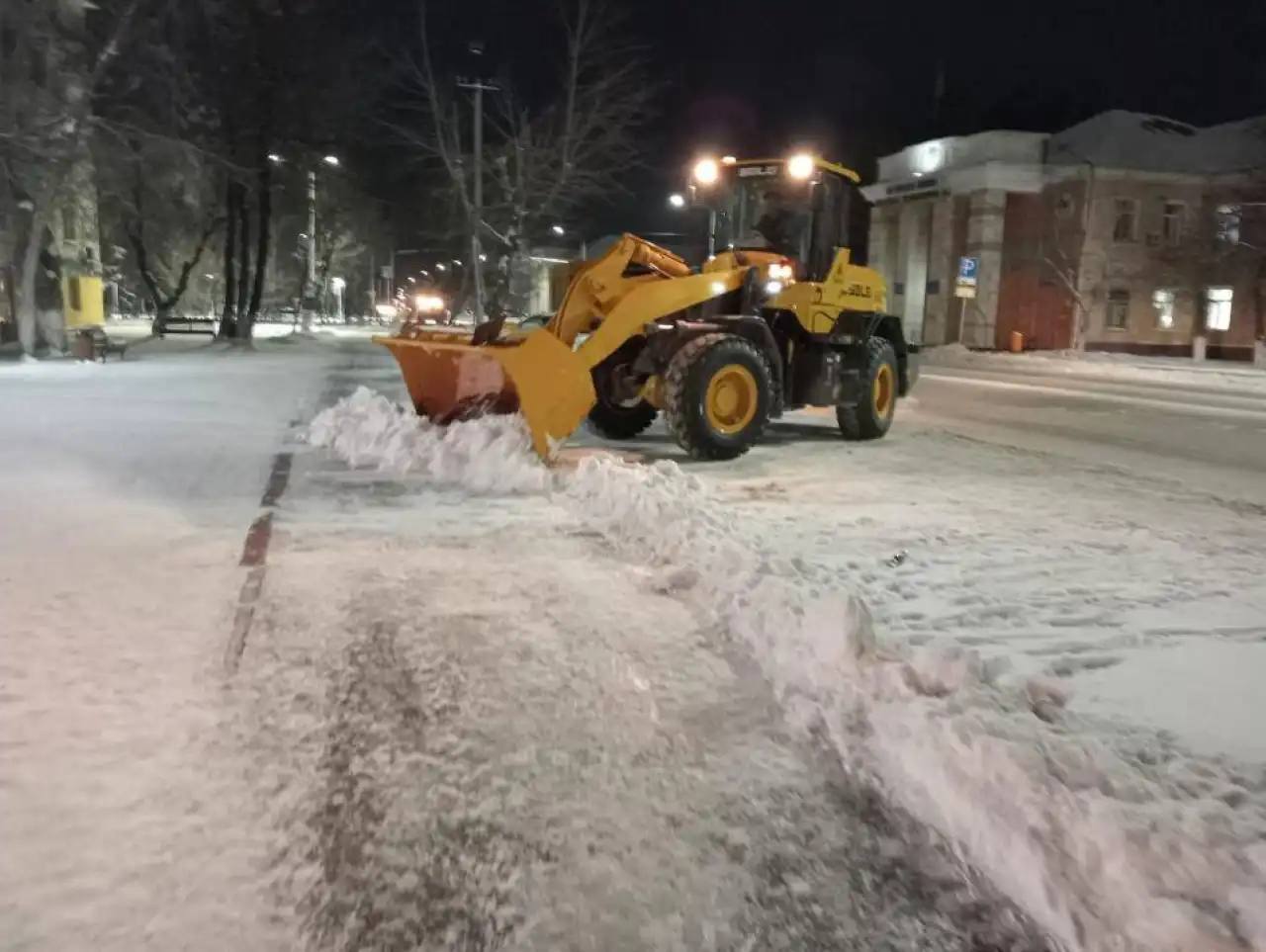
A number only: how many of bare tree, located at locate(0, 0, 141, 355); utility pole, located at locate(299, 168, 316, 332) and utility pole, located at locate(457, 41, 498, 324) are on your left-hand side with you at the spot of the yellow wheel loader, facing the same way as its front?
0

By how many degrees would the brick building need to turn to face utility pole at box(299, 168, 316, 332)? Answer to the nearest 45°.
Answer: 0° — it already faces it

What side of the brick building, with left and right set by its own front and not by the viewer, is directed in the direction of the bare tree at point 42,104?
front

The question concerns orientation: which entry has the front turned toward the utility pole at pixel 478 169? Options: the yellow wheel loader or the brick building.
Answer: the brick building

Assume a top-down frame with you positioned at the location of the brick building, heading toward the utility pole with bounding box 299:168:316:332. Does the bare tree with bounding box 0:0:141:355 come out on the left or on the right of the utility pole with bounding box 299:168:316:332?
left

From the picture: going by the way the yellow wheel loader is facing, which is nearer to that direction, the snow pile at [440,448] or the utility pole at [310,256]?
the snow pile

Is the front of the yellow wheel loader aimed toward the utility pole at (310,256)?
no

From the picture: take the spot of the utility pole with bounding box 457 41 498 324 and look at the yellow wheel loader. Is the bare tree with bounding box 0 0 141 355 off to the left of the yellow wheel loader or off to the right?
right

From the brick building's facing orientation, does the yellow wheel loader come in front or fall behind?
in front

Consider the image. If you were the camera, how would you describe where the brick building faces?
facing the viewer and to the left of the viewer

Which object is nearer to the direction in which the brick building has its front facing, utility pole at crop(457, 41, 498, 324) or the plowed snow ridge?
the utility pole

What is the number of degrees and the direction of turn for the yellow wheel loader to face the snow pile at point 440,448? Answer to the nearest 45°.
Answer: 0° — it already faces it

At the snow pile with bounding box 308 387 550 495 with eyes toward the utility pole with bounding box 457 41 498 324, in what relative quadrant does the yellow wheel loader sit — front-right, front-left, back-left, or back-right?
front-right

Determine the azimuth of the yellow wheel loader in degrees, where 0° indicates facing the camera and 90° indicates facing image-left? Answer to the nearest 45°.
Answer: approximately 45°

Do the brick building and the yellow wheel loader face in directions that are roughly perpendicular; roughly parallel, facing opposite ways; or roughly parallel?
roughly parallel

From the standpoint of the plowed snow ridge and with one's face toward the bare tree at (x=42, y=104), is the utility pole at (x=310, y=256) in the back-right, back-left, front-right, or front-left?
front-right

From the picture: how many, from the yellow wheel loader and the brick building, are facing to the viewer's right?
0

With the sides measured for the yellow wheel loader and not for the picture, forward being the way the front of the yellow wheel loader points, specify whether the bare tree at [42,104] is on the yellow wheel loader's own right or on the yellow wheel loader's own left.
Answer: on the yellow wheel loader's own right
